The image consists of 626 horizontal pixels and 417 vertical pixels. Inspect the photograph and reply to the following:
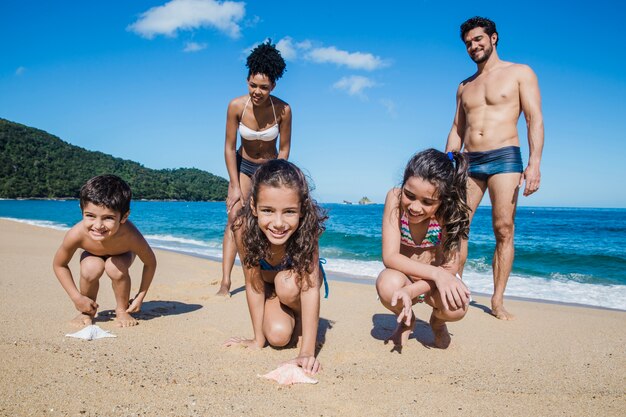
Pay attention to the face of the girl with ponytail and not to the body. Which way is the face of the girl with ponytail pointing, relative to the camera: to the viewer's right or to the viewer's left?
to the viewer's left

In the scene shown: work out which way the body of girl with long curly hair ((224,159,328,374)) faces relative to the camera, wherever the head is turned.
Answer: toward the camera

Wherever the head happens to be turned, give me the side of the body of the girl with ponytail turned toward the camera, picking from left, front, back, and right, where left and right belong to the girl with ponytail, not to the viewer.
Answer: front
